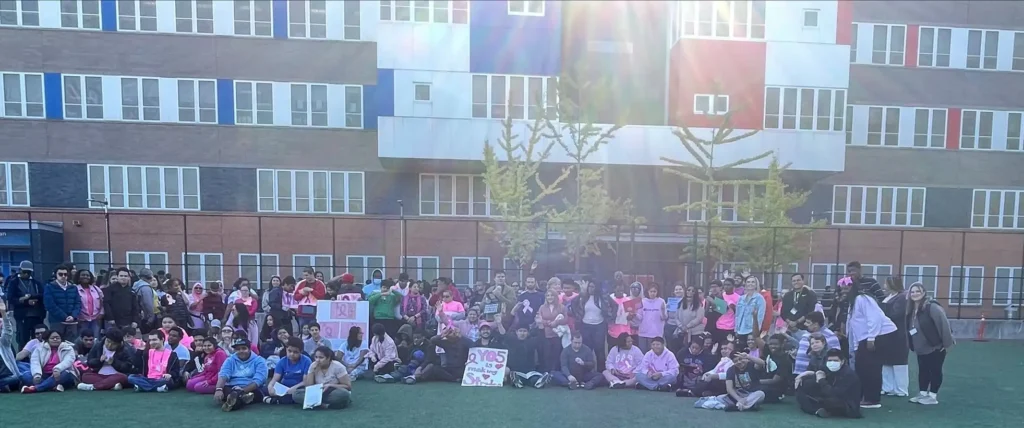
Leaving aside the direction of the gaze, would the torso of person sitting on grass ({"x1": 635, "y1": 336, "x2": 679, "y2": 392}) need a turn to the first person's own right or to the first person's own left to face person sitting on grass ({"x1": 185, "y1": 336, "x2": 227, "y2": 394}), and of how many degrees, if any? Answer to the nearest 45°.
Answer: approximately 90° to the first person's own right

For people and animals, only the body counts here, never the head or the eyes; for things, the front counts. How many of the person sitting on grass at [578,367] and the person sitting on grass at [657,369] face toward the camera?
2

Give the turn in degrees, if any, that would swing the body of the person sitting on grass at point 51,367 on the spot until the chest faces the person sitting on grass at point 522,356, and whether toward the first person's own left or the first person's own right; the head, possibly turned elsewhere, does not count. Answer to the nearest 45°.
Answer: approximately 45° to the first person's own left

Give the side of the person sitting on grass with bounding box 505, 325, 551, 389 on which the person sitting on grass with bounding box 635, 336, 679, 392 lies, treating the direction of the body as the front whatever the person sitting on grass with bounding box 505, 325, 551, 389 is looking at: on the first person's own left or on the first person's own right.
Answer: on the first person's own left

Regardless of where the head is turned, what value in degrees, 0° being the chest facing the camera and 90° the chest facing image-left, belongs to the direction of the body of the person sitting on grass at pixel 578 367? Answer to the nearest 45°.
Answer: approximately 0°

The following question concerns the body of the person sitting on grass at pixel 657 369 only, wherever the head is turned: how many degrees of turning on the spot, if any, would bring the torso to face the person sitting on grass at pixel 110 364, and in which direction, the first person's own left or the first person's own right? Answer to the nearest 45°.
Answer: approximately 90° to the first person's own right

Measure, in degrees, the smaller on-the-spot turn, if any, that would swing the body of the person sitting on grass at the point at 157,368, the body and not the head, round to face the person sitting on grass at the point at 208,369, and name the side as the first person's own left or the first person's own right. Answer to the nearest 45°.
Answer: approximately 45° to the first person's own left

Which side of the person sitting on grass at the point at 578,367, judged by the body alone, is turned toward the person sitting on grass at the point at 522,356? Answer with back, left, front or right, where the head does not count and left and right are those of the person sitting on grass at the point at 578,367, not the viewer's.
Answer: right

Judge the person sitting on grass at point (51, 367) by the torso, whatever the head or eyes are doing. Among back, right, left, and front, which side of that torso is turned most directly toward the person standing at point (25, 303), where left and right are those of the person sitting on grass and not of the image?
back
